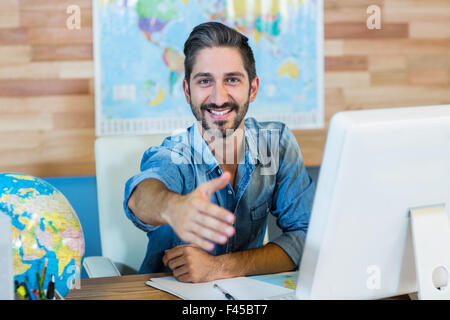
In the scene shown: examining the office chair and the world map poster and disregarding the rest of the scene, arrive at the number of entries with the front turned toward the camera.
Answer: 2

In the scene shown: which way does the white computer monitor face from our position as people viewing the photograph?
facing away from the viewer and to the left of the viewer

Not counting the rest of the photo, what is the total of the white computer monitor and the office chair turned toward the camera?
1

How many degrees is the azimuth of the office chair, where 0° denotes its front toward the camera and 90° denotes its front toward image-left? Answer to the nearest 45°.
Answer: approximately 0°

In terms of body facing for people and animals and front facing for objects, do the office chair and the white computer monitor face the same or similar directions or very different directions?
very different directions

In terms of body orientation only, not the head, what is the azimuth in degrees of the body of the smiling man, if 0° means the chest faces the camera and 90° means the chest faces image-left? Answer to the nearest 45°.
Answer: approximately 0°

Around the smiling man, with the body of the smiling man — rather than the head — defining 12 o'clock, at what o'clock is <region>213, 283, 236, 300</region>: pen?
The pen is roughly at 12 o'clock from the smiling man.
